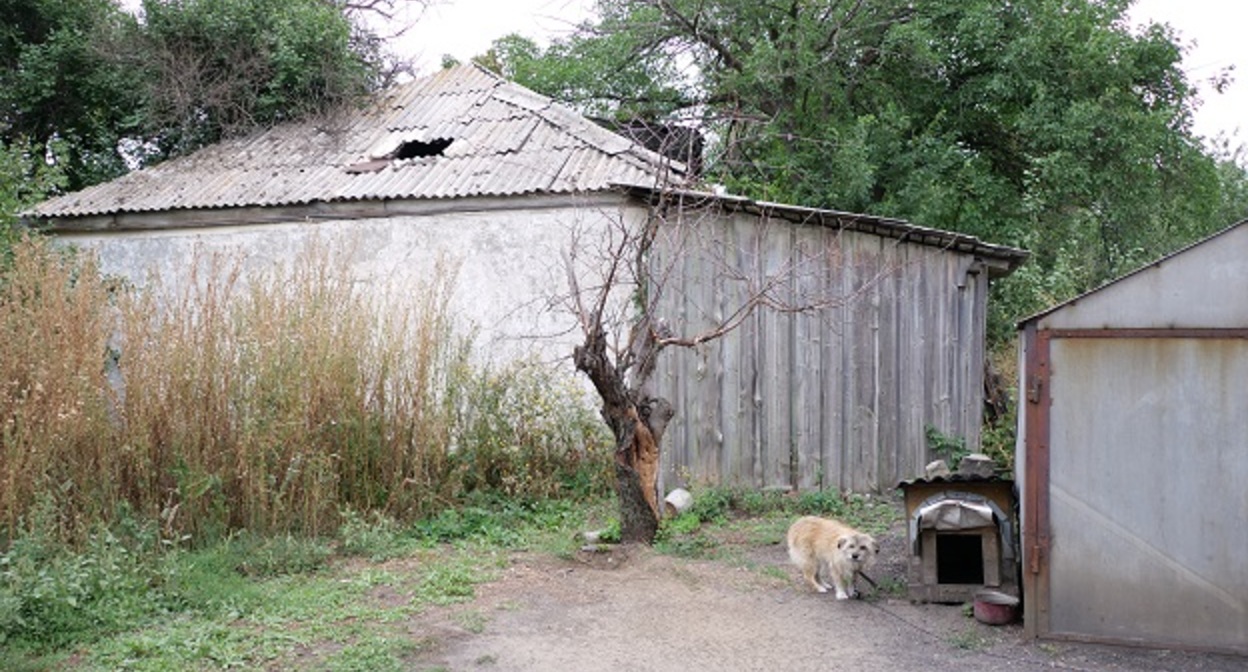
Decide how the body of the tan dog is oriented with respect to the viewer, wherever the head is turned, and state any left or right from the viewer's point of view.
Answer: facing the viewer and to the right of the viewer

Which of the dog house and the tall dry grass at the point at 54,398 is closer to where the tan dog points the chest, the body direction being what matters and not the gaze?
the dog house

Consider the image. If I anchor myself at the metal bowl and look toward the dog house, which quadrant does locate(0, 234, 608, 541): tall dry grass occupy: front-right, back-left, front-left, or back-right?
front-left

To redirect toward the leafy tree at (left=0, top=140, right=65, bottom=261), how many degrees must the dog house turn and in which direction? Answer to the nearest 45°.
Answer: approximately 90° to its right

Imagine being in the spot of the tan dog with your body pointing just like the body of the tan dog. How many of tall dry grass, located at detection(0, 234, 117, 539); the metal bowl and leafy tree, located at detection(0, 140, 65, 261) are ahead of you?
1

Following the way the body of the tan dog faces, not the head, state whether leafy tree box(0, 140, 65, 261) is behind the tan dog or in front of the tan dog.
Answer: behind

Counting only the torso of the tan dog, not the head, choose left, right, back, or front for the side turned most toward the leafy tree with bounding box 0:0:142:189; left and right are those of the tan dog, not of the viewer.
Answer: back

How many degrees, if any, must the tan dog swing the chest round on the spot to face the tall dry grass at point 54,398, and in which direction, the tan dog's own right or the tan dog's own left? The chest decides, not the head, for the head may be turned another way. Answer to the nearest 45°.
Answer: approximately 135° to the tan dog's own right

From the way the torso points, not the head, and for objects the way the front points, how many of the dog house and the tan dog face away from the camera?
0

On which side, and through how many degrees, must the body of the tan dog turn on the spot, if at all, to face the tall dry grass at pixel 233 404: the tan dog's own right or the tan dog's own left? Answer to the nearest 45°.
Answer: approximately 135° to the tan dog's own right

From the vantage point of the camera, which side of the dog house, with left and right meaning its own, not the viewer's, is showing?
front

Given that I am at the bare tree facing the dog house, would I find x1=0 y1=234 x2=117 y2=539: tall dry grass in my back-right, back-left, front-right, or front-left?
back-right

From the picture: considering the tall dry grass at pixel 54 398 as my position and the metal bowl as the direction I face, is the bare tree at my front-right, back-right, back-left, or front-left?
front-left

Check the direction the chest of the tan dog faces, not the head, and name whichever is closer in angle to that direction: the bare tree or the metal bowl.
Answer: the metal bowl

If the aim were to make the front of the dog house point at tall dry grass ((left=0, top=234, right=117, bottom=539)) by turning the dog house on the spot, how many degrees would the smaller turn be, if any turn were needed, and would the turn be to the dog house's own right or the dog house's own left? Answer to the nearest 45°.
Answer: approximately 90° to the dog house's own right
